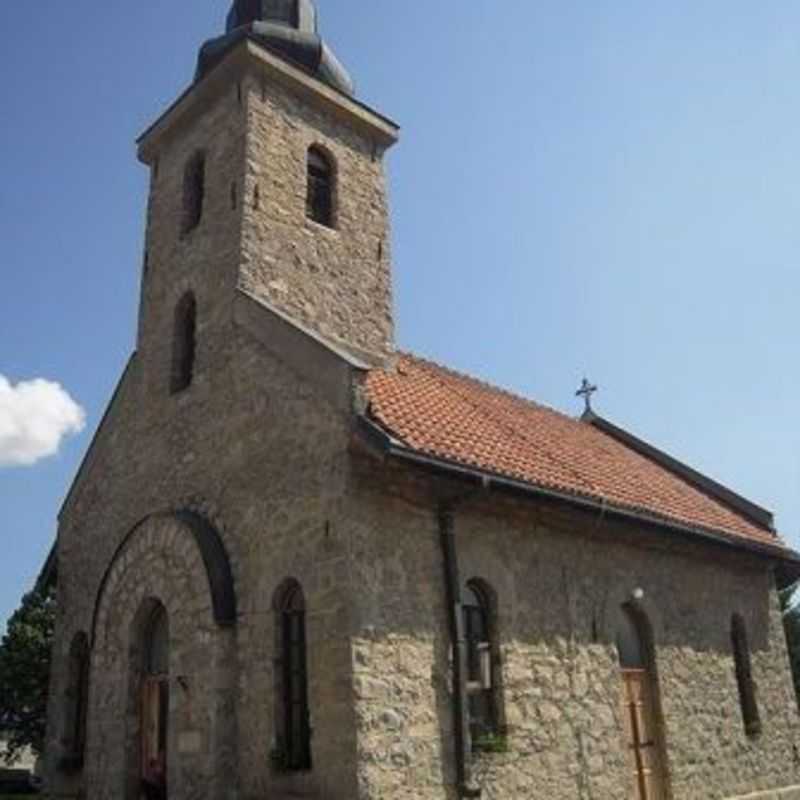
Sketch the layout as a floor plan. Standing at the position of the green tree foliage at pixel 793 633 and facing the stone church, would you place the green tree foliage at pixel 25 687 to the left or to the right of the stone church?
right

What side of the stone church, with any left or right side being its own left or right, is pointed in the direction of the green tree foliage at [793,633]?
back

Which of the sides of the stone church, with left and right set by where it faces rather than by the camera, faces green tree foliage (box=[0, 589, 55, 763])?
right

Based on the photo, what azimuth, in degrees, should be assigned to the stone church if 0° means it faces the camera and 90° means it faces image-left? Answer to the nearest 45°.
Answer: approximately 45°
